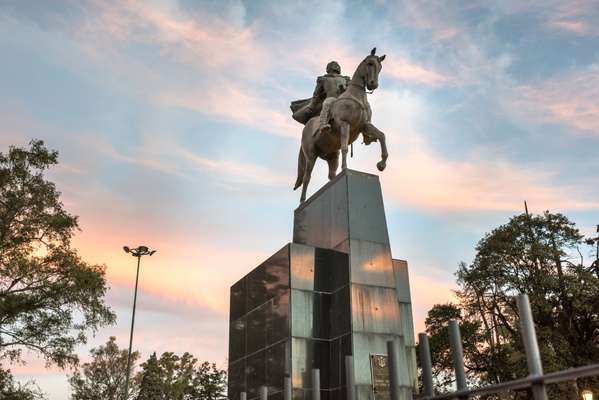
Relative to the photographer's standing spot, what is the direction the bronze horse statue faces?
facing the viewer and to the right of the viewer

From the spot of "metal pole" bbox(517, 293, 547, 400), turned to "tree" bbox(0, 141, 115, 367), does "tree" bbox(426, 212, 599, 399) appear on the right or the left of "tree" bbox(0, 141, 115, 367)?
right

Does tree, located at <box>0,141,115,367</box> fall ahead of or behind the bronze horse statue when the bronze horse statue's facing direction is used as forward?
behind

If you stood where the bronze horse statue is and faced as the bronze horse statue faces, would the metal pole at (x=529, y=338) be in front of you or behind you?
in front

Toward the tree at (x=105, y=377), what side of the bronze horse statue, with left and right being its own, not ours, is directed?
back
